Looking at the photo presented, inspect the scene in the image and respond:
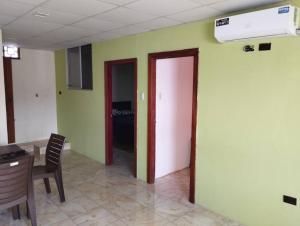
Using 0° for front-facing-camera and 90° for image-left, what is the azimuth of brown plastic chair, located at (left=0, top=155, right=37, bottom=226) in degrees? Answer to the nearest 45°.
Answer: approximately 135°

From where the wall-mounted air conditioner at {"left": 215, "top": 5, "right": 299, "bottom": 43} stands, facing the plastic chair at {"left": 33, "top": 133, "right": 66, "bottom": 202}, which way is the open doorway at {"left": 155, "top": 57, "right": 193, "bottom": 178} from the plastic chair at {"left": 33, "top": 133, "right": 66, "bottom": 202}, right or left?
right

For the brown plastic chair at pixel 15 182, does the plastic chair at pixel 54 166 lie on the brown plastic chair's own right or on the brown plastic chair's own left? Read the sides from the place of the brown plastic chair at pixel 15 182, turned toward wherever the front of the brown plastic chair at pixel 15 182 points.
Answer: on the brown plastic chair's own right

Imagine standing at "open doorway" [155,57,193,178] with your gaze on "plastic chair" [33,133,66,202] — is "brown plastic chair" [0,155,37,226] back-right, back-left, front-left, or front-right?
front-left

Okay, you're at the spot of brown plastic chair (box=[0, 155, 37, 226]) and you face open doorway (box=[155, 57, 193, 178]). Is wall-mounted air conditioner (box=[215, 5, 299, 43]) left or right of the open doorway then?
right

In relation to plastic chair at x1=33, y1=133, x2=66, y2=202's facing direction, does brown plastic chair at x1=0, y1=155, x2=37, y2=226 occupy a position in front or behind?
in front

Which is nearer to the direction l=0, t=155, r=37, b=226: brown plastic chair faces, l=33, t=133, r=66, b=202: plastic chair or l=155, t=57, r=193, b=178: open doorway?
the plastic chair

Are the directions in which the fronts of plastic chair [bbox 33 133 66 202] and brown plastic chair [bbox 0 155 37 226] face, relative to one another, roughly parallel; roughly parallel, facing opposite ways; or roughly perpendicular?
roughly perpendicular

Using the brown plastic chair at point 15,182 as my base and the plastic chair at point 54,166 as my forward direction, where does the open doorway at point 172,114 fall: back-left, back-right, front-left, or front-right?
front-right

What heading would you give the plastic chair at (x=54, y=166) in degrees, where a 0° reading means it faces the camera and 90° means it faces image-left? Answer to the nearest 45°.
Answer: approximately 45°

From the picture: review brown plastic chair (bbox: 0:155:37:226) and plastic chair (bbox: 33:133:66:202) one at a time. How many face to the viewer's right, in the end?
0

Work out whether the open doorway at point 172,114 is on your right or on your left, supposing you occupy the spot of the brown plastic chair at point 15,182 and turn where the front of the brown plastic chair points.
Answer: on your right
